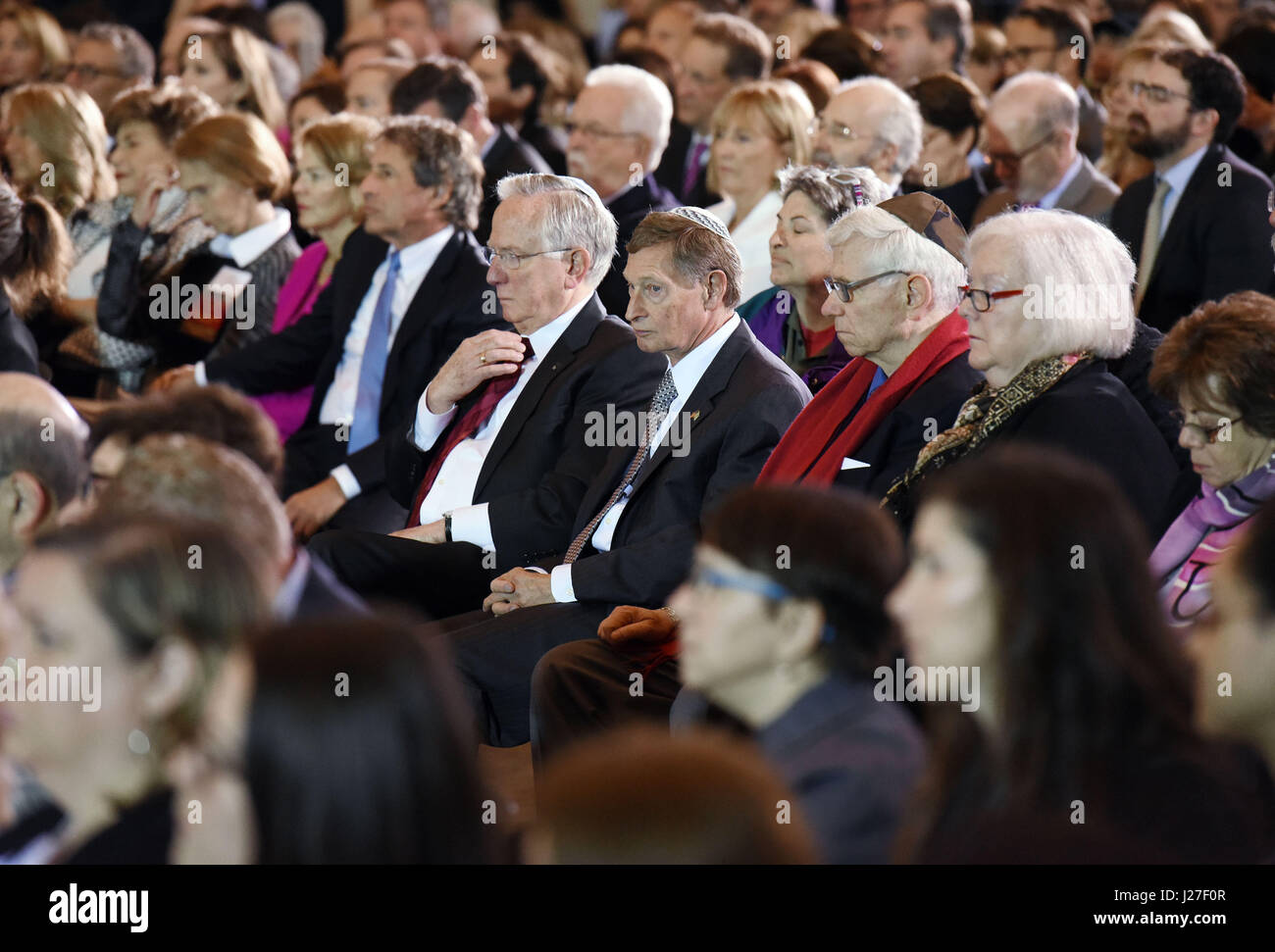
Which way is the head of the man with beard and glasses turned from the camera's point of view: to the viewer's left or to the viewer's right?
to the viewer's left

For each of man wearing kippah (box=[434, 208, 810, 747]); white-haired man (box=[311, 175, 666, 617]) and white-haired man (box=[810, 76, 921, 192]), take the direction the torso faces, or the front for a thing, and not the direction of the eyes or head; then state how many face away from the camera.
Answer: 0

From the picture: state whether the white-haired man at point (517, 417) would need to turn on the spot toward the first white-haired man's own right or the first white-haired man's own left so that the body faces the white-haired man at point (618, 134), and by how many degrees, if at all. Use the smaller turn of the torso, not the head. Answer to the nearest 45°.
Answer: approximately 135° to the first white-haired man's own right

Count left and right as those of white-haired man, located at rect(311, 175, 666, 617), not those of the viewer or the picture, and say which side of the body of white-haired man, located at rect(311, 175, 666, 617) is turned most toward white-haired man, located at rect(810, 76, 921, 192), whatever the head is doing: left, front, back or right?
back

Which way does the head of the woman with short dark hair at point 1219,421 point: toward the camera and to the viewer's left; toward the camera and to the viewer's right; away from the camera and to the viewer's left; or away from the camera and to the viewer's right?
toward the camera and to the viewer's left

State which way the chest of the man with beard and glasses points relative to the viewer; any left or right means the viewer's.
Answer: facing the viewer and to the left of the viewer

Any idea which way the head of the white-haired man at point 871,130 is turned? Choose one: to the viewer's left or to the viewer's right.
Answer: to the viewer's left

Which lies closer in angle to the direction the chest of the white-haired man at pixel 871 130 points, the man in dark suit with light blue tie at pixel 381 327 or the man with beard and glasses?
the man in dark suit with light blue tie

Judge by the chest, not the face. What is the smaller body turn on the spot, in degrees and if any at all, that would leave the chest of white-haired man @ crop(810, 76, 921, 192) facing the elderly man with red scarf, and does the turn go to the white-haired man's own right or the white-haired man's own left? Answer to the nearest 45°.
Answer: approximately 45° to the white-haired man's own left

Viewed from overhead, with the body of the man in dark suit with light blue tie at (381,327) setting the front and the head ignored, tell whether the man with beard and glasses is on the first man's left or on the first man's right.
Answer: on the first man's left

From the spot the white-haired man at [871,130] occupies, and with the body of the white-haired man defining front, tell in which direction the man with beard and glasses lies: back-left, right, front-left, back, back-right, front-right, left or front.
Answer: back-left
